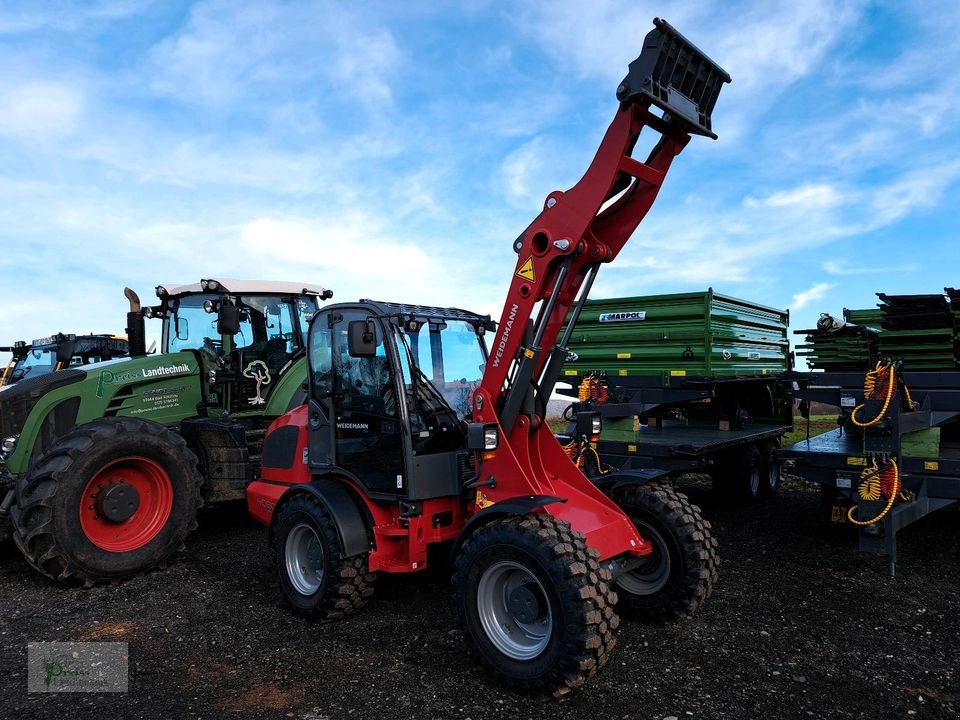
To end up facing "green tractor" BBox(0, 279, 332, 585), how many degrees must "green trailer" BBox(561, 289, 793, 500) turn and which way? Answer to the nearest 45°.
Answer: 0° — it already faces it

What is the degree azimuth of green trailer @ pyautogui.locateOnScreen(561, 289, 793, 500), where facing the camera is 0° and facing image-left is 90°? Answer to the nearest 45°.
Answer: approximately 45°

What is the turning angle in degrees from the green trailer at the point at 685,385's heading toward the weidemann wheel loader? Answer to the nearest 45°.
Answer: approximately 45° to its left

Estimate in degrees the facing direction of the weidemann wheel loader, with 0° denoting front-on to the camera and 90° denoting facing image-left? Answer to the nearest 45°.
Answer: approximately 315°

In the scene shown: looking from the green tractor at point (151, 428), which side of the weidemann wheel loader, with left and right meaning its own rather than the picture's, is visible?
back
